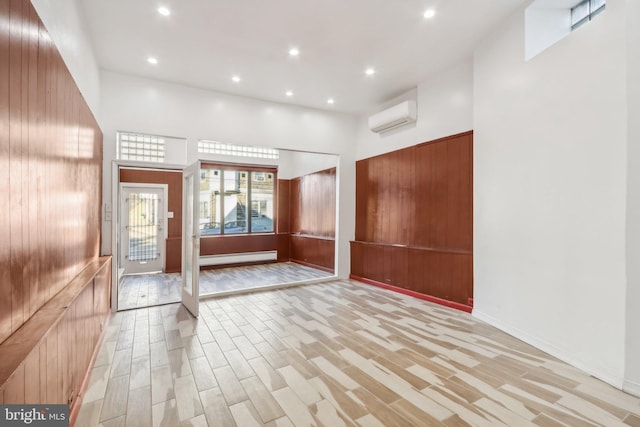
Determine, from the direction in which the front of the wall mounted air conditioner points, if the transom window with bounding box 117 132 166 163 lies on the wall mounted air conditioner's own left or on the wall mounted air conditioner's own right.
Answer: on the wall mounted air conditioner's own right

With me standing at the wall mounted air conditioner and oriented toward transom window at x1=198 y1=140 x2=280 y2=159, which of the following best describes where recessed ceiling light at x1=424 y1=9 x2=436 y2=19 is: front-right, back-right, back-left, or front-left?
back-left

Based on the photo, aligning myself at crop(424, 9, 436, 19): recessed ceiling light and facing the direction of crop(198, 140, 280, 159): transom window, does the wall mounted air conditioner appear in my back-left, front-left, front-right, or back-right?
front-right

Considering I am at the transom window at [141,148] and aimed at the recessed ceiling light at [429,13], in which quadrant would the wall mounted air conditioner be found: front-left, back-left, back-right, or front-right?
front-left

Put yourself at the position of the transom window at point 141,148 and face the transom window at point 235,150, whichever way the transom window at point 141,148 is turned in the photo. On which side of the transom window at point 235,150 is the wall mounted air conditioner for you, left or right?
right

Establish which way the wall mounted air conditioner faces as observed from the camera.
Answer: facing the viewer and to the left of the viewer

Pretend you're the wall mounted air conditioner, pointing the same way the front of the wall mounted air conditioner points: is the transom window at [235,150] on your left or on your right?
on your right

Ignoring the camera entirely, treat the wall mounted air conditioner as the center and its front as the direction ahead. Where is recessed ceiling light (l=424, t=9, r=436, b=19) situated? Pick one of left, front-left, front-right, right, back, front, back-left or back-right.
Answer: front-left

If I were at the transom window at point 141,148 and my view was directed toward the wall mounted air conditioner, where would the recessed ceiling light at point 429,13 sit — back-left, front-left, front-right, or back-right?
front-right
